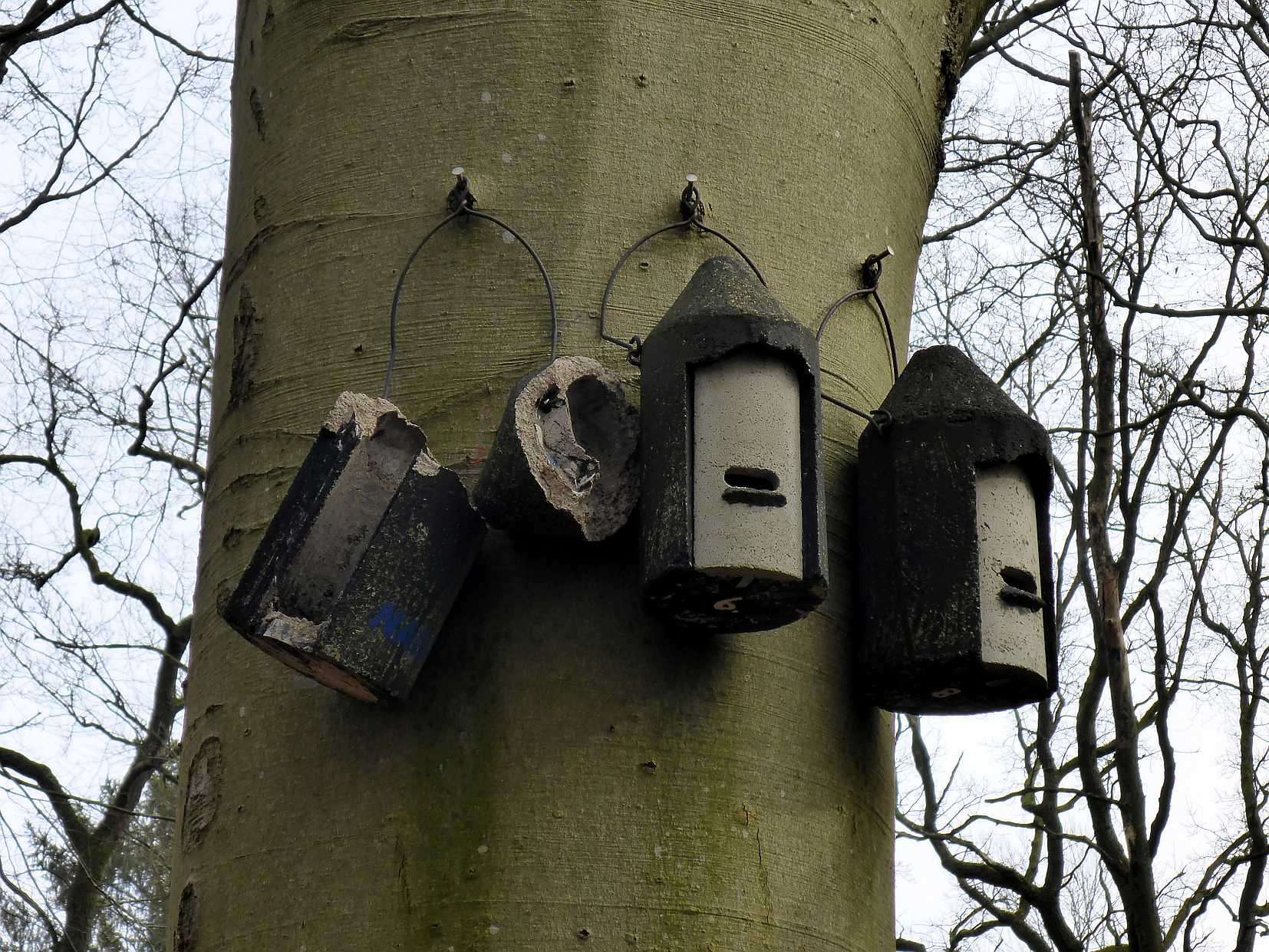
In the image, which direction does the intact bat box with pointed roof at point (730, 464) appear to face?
toward the camera

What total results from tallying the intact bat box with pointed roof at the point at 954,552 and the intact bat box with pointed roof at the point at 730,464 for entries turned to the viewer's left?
0

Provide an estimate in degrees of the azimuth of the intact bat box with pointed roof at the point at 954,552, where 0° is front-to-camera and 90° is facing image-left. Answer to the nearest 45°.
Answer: approximately 315°
